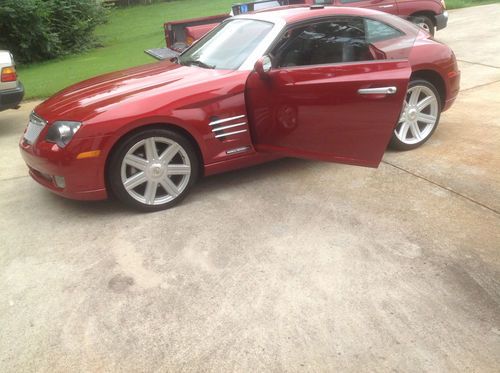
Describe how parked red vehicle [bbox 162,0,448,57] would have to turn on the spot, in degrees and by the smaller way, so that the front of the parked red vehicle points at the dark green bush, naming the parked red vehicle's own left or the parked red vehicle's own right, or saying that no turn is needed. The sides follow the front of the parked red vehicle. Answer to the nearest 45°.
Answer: approximately 135° to the parked red vehicle's own left

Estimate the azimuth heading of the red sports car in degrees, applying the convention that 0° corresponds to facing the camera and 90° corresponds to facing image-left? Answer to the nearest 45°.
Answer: approximately 45°

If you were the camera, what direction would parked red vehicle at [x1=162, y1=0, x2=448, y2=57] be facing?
facing away from the viewer and to the right of the viewer

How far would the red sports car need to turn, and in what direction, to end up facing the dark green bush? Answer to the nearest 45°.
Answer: approximately 90° to its right

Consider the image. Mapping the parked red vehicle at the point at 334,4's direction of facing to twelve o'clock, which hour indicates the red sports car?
The red sports car is roughly at 5 o'clock from the parked red vehicle.

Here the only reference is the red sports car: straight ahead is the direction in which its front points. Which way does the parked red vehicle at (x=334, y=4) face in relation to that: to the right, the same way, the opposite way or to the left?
the opposite way

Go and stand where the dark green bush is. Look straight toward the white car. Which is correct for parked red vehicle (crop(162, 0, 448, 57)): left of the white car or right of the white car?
left

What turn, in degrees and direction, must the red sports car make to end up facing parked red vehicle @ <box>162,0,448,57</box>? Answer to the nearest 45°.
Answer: approximately 135° to its right
